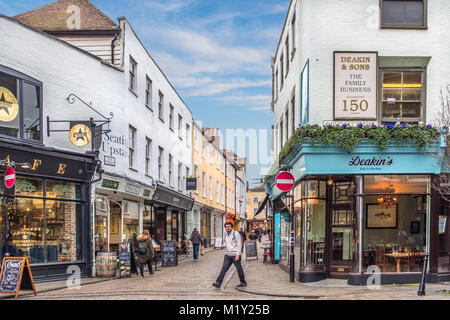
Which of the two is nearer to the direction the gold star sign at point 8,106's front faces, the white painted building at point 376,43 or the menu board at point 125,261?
the white painted building

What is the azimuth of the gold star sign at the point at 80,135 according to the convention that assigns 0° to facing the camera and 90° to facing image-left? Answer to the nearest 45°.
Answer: approximately 0°

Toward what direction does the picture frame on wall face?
toward the camera

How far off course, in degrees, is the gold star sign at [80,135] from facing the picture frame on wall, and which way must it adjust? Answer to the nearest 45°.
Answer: approximately 45° to its left

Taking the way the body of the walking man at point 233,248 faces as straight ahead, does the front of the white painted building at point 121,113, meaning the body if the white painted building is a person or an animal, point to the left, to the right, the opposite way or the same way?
to the left

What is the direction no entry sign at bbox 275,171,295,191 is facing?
toward the camera

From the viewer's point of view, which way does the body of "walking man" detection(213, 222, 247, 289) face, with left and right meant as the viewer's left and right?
facing the viewer and to the left of the viewer

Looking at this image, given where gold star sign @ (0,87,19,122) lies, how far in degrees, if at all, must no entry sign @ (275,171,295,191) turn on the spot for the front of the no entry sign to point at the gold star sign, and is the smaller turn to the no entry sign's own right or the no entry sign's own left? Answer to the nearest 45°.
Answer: approximately 90° to the no entry sign's own right

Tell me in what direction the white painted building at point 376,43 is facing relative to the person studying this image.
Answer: facing the viewer

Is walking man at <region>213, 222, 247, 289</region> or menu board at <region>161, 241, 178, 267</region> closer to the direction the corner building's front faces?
the walking man
